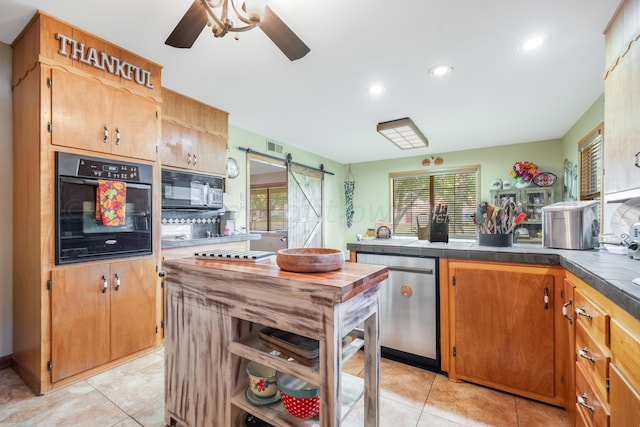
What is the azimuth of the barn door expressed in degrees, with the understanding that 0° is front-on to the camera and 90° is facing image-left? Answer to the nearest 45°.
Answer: approximately 315°

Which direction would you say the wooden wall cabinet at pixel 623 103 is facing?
to the viewer's left

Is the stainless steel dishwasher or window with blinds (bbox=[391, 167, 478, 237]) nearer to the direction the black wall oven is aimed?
the stainless steel dishwasher

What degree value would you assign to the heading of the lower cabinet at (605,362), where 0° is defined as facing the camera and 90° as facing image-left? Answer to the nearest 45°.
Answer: approximately 90°

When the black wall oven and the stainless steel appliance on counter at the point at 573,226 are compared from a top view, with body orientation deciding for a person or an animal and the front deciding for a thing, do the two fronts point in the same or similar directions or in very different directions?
very different directions

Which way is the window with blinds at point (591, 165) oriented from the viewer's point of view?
to the viewer's left

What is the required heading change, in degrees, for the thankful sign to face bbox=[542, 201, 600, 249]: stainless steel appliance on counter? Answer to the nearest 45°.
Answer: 0° — it already faces it

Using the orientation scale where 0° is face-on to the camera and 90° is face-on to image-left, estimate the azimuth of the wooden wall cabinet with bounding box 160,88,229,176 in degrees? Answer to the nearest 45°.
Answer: approximately 315°

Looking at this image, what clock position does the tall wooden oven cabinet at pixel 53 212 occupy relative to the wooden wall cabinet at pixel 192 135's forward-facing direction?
the tall wooden oven cabinet at pixel 53 212 is roughly at 3 o'clock from the wooden wall cabinet at pixel 192 135.

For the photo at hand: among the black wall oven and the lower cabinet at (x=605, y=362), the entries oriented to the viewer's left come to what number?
1
